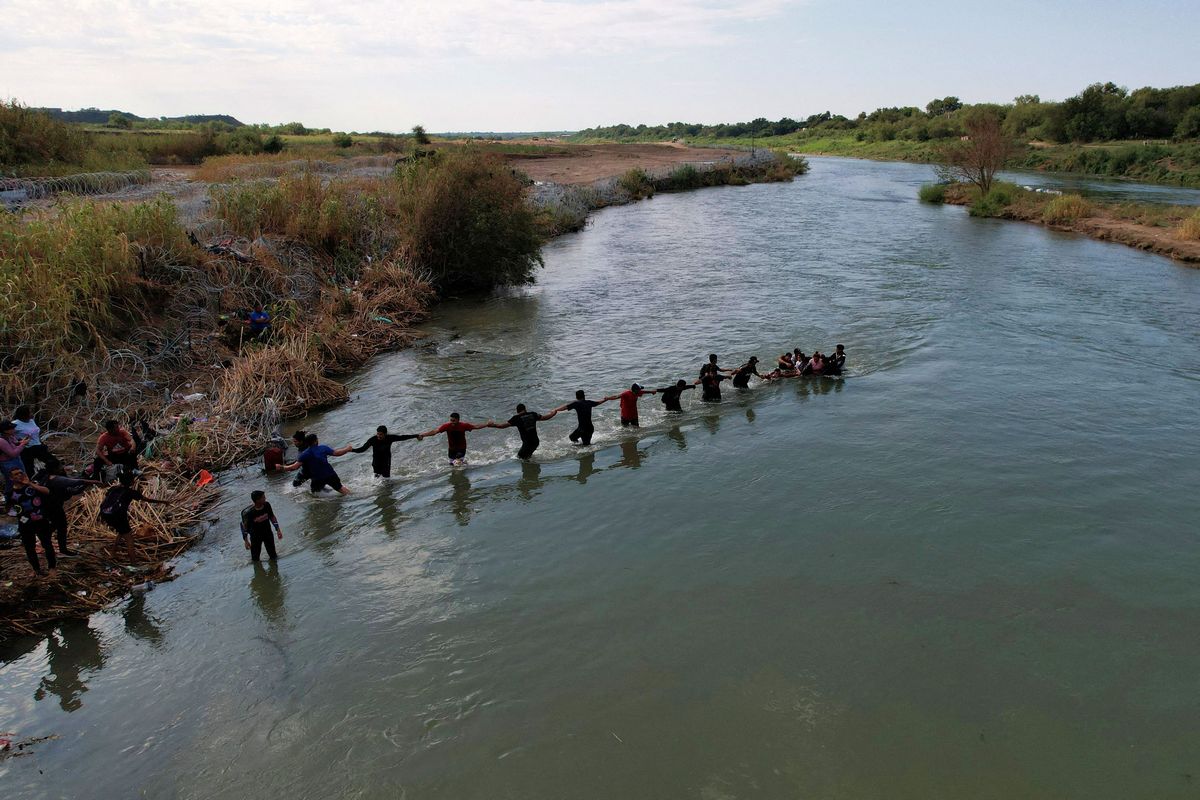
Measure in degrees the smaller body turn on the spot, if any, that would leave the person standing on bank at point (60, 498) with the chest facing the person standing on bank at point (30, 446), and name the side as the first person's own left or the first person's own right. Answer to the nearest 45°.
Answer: approximately 90° to the first person's own left

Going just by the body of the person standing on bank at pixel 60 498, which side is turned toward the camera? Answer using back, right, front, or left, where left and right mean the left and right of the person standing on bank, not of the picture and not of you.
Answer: right

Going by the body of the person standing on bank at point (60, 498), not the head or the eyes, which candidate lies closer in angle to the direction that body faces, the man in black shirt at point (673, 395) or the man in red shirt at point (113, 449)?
the man in black shirt

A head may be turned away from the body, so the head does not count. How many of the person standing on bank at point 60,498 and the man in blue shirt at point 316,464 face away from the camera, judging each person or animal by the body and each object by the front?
1

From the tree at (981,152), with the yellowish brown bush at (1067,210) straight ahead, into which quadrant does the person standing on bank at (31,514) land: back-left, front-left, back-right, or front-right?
front-right

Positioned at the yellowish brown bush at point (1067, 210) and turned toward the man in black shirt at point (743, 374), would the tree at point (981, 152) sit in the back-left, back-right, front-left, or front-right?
back-right

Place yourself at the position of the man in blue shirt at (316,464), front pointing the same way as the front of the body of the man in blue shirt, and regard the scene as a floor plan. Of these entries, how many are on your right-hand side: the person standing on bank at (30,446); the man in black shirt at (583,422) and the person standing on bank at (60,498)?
1

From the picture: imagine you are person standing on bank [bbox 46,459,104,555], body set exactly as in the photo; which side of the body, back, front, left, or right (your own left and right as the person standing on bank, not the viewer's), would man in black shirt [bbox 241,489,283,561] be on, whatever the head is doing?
front

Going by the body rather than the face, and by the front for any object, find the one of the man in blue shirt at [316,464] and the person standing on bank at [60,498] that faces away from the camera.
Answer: the man in blue shirt

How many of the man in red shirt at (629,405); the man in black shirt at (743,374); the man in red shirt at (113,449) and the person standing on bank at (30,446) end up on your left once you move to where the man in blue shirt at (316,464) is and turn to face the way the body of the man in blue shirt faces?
2

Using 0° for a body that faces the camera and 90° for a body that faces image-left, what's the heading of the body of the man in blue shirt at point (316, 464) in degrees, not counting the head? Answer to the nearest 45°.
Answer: approximately 180°

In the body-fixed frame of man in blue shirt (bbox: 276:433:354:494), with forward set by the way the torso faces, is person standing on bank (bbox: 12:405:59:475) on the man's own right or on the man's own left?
on the man's own left

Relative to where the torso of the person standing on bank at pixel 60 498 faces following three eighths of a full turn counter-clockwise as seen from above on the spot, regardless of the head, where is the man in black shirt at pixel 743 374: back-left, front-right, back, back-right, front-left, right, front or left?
back-right

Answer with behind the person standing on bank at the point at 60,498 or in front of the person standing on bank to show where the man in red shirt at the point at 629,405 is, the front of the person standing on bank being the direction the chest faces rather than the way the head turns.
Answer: in front
